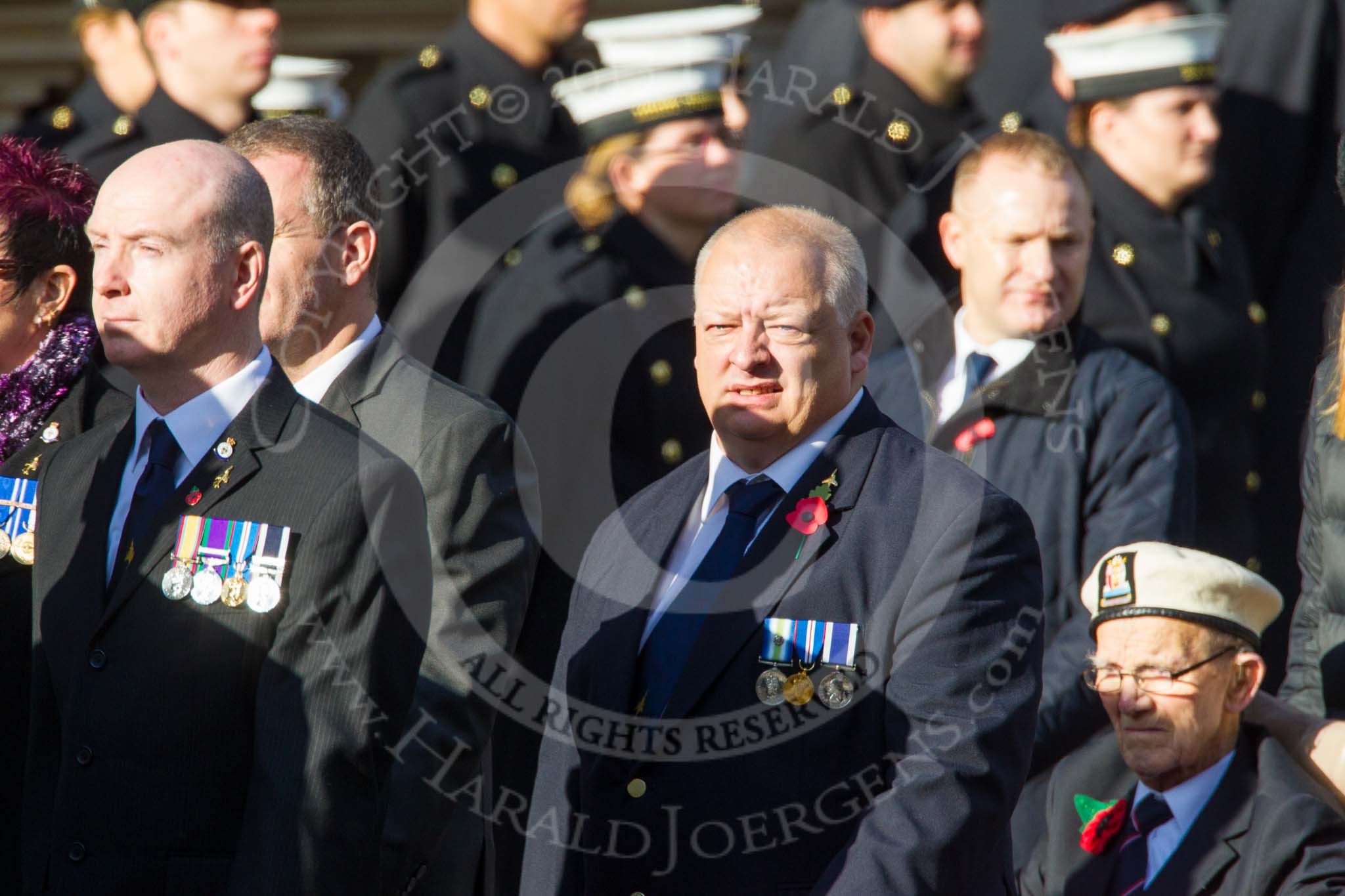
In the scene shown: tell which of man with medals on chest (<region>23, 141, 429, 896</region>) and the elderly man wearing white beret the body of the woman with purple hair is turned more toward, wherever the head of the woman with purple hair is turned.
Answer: the man with medals on chest

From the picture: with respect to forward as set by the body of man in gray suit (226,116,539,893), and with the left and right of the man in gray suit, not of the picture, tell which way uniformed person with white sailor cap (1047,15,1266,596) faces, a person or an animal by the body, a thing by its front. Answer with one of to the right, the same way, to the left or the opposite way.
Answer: to the left

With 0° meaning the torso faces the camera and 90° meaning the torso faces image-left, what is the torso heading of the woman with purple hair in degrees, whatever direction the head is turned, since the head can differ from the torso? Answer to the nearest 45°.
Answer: approximately 45°

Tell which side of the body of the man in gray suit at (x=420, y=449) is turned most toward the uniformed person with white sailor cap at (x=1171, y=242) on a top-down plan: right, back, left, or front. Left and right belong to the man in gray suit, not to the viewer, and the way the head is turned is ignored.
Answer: back

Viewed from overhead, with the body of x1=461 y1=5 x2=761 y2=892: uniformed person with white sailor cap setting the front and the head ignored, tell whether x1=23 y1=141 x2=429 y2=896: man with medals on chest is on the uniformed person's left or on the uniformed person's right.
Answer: on the uniformed person's right

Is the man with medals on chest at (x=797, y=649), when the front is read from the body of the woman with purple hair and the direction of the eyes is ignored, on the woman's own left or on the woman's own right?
on the woman's own left

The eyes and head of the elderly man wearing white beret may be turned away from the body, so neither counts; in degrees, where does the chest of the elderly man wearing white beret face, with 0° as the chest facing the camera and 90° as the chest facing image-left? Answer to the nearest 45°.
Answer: approximately 45°

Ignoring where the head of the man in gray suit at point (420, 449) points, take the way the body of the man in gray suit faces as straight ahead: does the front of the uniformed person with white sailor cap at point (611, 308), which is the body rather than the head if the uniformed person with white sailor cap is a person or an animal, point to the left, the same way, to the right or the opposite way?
to the left
